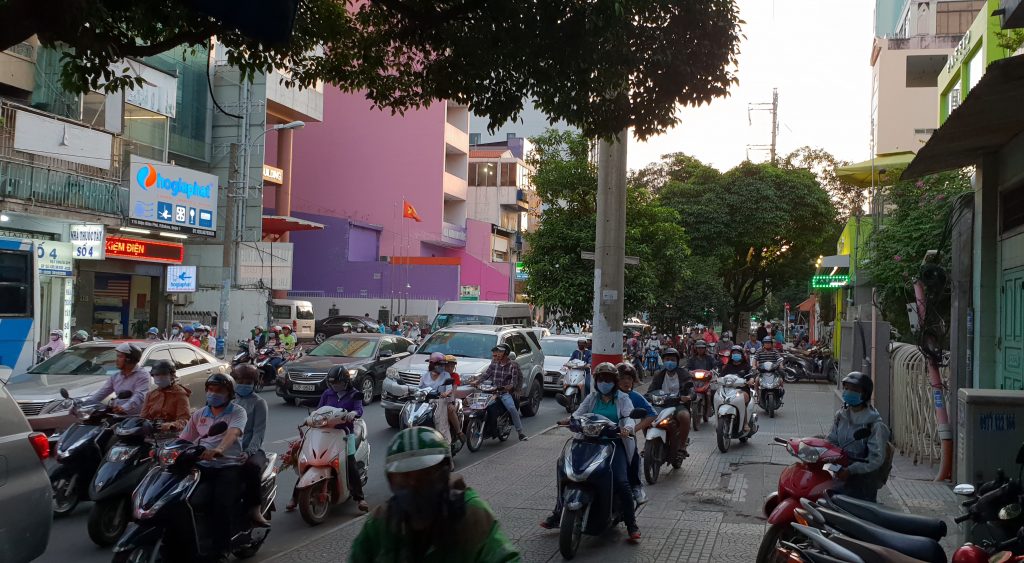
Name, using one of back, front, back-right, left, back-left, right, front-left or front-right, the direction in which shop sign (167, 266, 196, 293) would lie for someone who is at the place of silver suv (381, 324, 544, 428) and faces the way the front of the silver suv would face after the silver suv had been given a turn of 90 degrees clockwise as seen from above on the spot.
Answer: front

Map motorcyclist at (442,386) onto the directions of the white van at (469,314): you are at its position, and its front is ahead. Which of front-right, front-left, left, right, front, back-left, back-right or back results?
front-left

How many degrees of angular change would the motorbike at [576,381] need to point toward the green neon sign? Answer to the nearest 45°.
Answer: approximately 135° to its left

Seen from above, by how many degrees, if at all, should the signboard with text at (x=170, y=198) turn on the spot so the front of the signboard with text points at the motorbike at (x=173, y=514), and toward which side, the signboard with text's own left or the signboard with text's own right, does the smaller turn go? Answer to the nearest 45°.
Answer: approximately 45° to the signboard with text's own right

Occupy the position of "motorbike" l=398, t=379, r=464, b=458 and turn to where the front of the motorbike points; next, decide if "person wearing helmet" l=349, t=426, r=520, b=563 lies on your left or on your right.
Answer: on your left

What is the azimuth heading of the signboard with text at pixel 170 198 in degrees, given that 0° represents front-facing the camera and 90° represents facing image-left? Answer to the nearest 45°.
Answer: approximately 315°

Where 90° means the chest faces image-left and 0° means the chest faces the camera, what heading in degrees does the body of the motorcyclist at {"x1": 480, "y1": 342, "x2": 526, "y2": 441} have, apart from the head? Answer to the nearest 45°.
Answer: approximately 45°

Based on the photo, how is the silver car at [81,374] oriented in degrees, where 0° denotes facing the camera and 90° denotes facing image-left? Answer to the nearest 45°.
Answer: approximately 45°
